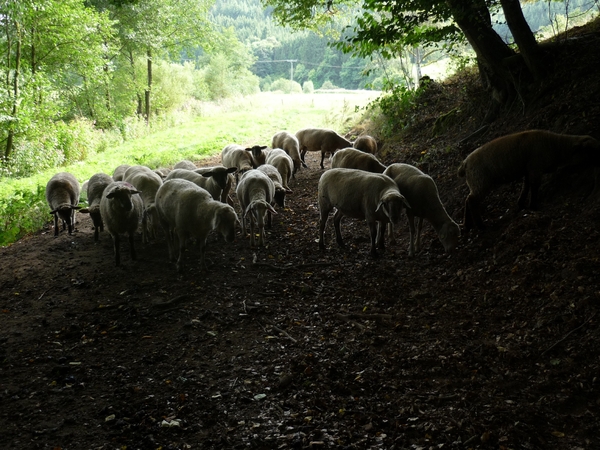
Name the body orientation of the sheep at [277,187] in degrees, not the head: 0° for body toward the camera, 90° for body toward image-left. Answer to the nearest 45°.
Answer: approximately 315°

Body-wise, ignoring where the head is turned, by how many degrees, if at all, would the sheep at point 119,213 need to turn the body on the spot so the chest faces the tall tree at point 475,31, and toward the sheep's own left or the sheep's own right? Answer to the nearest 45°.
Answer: approximately 90° to the sheep's own left

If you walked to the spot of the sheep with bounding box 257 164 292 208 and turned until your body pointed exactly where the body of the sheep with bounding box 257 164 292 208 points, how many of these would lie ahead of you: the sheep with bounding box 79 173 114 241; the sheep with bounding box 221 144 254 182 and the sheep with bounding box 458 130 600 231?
1

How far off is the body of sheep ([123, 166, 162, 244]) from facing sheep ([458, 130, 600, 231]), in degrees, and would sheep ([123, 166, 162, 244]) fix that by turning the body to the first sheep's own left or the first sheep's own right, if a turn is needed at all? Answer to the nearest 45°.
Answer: approximately 45° to the first sheep's own left
